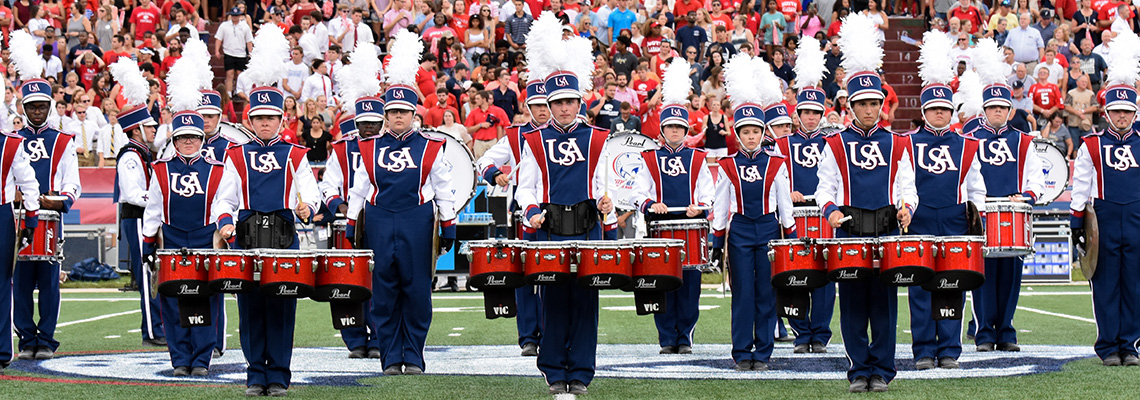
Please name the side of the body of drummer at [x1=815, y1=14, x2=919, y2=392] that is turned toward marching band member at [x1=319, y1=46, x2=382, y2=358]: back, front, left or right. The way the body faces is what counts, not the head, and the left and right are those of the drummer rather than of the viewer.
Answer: right

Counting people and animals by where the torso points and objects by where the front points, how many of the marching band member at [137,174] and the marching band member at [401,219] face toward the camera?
1

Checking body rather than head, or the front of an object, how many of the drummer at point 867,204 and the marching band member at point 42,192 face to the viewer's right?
0

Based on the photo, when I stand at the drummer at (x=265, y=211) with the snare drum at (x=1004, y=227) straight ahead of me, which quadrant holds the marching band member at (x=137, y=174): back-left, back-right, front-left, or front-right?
back-left

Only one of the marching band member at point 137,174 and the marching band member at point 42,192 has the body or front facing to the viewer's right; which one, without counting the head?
the marching band member at point 137,174

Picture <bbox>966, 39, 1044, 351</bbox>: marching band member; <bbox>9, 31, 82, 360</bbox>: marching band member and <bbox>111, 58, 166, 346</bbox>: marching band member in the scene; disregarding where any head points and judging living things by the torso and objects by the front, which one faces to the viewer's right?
<bbox>111, 58, 166, 346</bbox>: marching band member

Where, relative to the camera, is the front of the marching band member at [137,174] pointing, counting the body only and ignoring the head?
to the viewer's right

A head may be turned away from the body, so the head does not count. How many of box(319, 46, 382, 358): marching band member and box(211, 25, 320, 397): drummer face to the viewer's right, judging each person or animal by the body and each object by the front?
0

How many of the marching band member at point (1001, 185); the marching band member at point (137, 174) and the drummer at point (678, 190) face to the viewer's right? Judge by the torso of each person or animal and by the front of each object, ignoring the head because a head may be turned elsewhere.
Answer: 1

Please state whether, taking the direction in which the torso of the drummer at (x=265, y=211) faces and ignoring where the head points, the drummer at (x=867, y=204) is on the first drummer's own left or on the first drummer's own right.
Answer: on the first drummer's own left

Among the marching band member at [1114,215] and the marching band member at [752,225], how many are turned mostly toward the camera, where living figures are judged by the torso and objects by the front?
2

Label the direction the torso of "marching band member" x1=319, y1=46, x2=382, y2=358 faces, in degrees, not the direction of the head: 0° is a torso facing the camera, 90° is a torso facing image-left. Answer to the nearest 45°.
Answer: approximately 0°
